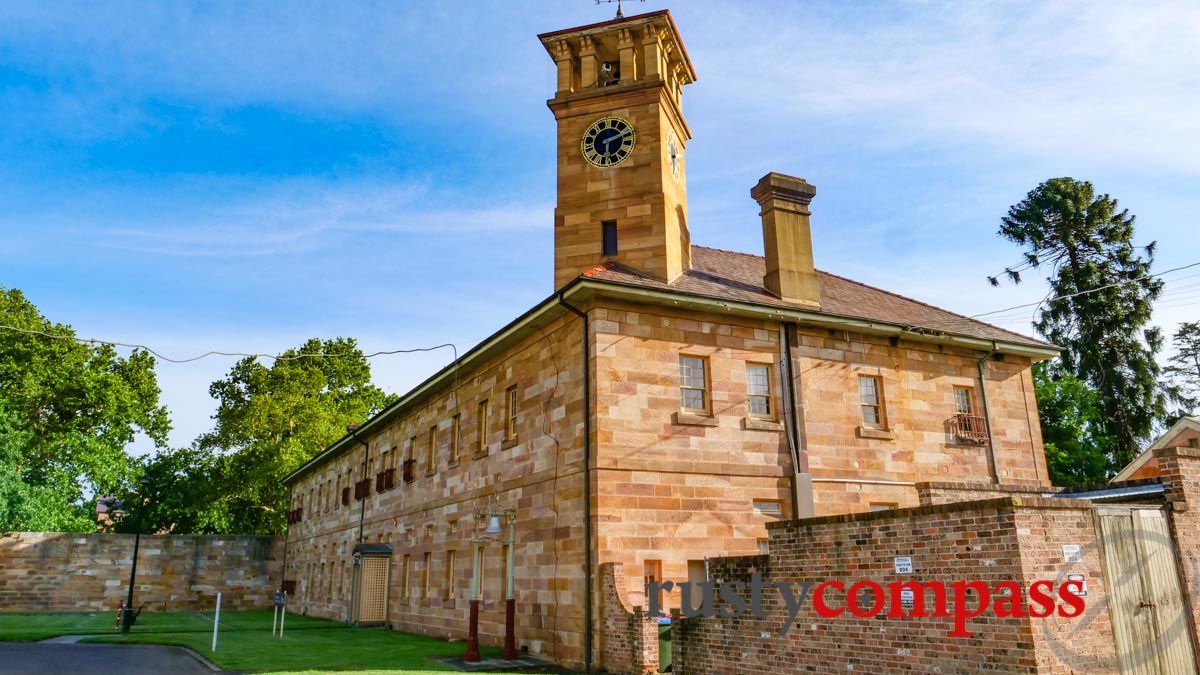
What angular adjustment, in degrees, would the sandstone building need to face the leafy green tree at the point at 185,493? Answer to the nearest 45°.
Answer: approximately 90° to its right

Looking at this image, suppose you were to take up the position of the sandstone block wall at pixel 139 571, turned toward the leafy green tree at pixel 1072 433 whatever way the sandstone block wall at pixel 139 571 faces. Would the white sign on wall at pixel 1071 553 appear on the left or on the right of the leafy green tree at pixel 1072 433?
right

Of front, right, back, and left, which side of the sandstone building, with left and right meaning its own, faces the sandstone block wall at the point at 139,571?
right

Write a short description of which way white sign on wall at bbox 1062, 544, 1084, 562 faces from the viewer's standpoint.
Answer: facing the viewer

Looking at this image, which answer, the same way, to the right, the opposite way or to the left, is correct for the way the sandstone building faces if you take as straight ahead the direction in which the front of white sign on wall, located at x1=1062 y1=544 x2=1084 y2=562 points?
the same way

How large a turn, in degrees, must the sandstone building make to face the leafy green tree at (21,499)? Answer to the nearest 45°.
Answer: approximately 90° to its right

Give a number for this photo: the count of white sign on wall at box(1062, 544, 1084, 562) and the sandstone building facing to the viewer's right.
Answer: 0

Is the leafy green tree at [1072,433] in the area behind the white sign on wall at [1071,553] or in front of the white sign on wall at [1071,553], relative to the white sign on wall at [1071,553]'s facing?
behind

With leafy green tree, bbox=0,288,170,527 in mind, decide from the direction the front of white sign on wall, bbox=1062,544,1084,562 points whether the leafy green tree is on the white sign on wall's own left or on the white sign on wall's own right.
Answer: on the white sign on wall's own right

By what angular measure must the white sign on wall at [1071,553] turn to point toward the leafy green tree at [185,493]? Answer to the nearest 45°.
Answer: approximately 135° to its right

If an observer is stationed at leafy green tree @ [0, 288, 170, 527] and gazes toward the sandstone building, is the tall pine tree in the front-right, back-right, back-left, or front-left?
front-left

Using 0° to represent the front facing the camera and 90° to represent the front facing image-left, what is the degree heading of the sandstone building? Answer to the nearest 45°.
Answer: approximately 45°

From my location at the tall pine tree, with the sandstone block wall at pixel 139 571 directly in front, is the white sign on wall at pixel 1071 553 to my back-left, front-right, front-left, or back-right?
front-left

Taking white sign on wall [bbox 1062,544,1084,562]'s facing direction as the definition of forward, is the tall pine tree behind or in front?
behind
